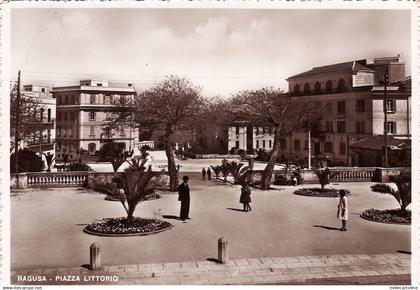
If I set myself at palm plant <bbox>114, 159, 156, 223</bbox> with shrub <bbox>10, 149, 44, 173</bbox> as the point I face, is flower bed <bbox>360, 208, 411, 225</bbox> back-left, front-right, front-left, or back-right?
back-right
